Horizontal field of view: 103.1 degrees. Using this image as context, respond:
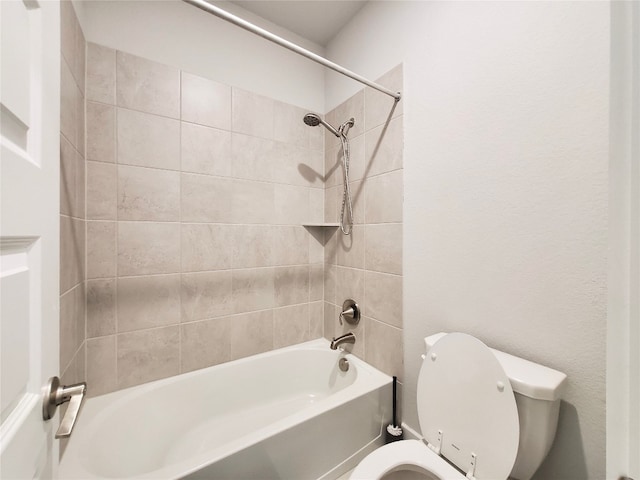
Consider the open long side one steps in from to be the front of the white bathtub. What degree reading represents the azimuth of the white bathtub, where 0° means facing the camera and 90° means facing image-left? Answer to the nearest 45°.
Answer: approximately 315°

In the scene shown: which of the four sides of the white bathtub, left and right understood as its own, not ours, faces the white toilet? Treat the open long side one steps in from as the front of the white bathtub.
front

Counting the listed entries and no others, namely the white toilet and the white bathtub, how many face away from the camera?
0

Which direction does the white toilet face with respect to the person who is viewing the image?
facing the viewer and to the left of the viewer

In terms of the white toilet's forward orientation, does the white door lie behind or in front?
in front
